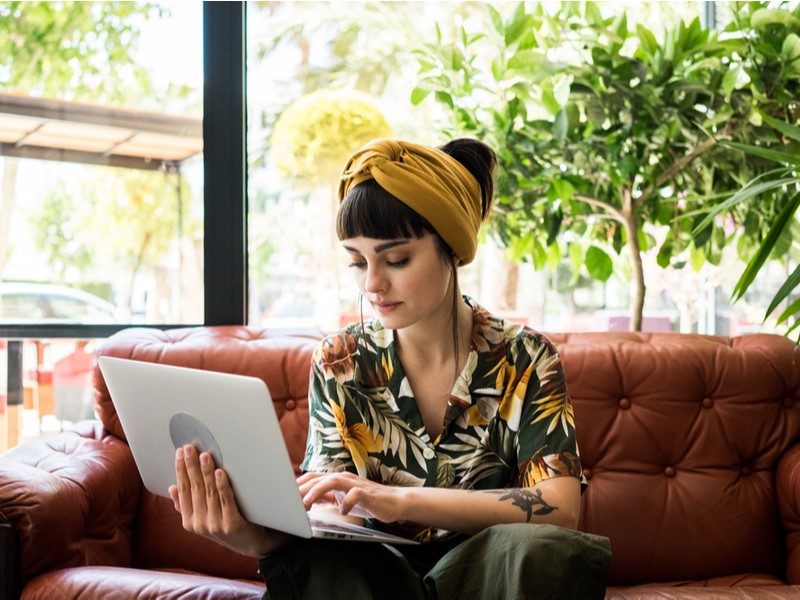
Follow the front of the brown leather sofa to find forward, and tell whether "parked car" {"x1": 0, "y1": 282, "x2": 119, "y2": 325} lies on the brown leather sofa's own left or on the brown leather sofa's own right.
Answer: on the brown leather sofa's own right

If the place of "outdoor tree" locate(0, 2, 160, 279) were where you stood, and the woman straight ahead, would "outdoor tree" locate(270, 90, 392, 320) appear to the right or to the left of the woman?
left

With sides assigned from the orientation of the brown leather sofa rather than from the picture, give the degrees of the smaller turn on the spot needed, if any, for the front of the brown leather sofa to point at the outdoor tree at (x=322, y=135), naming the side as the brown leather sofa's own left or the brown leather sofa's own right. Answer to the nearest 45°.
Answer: approximately 135° to the brown leather sofa's own right

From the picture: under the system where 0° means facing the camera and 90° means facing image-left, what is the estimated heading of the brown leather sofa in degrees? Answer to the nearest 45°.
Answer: approximately 0°
